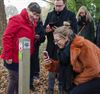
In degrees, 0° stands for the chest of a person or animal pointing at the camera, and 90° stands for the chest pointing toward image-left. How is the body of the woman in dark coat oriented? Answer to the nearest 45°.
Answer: approximately 45°
